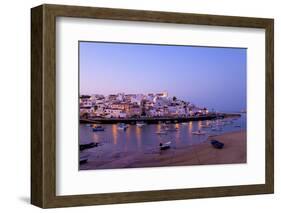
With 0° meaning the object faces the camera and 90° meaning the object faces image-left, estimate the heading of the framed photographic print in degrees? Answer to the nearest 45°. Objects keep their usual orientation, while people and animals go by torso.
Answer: approximately 315°
